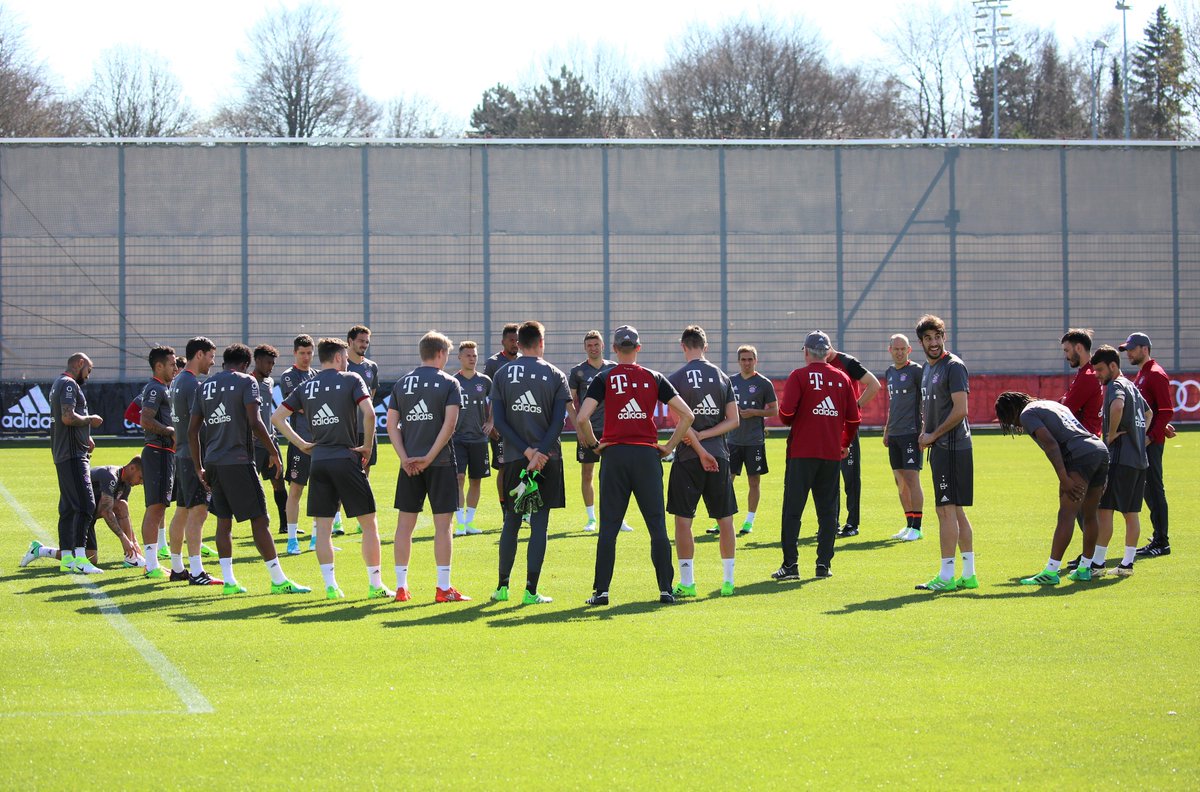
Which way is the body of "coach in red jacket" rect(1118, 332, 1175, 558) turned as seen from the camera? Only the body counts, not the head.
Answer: to the viewer's left

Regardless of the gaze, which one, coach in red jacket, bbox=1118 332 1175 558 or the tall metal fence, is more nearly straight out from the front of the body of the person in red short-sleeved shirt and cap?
the tall metal fence

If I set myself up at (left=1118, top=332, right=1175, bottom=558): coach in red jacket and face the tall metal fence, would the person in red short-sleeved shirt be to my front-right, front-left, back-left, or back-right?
back-left
